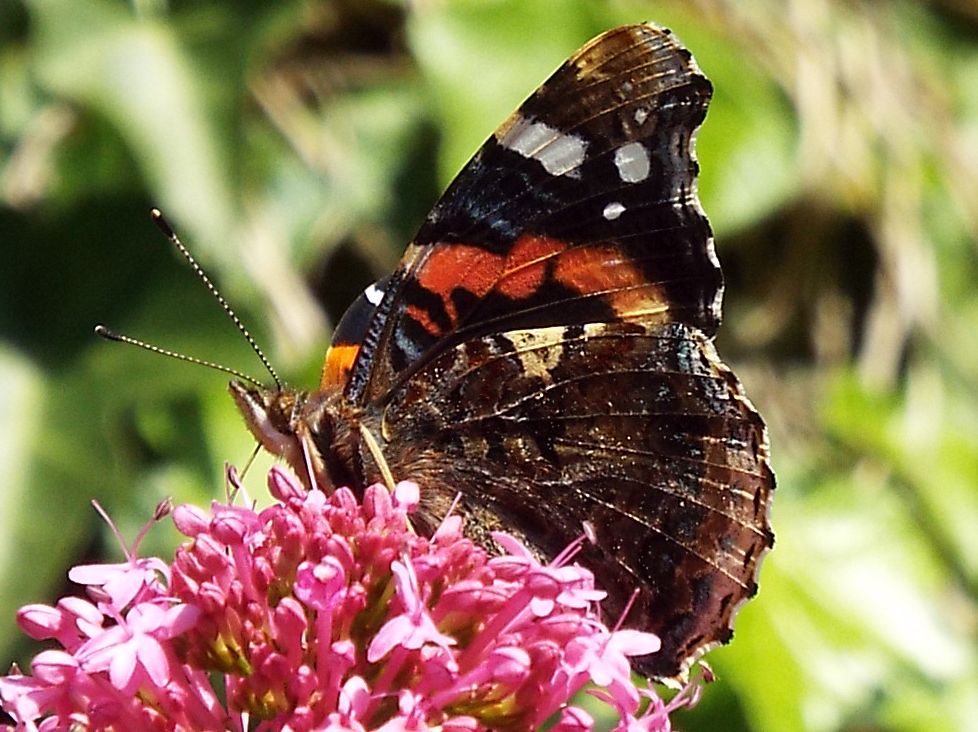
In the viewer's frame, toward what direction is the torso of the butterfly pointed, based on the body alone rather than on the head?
to the viewer's left
